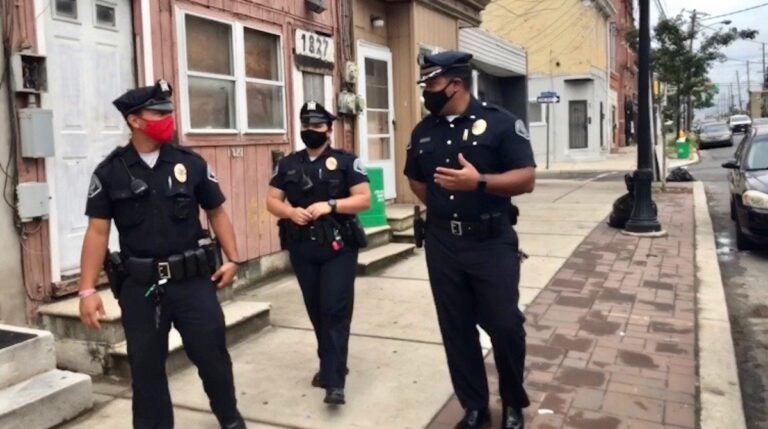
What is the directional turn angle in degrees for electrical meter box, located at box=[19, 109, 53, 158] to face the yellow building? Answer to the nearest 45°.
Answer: approximately 90° to its left

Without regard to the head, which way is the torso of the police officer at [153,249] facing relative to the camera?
toward the camera

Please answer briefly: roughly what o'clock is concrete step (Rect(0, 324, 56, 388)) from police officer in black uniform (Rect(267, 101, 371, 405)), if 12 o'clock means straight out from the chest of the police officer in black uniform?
The concrete step is roughly at 3 o'clock from the police officer in black uniform.

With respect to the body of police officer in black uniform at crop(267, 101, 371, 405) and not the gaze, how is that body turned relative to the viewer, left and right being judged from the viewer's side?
facing the viewer

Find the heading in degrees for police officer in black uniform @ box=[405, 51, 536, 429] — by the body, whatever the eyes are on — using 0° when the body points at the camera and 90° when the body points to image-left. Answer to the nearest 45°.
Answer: approximately 45°

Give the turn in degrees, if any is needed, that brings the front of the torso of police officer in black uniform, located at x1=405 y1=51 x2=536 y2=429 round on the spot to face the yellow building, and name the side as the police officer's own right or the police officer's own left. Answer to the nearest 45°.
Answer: approximately 135° to the police officer's own right

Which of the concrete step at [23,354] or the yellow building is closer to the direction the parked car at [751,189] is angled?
the concrete step

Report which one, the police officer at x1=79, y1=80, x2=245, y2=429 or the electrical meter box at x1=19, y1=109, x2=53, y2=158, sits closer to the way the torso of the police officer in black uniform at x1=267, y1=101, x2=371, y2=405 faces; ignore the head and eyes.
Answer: the police officer

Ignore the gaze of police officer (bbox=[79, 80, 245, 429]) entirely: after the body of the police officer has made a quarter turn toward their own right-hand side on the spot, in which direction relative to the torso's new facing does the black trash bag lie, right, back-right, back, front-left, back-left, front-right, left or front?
back-right

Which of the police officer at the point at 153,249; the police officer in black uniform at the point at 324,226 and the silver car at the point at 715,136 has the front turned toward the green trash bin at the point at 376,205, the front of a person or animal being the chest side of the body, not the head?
the silver car

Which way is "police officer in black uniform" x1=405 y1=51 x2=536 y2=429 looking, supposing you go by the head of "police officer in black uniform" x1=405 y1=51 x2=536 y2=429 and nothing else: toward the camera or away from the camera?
toward the camera

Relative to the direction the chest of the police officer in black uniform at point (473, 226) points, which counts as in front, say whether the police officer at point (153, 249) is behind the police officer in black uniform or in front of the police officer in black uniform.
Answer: in front

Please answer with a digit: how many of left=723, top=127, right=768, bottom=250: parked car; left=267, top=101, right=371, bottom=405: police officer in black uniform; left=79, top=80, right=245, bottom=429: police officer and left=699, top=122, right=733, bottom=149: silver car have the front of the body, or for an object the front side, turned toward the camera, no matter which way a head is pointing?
4

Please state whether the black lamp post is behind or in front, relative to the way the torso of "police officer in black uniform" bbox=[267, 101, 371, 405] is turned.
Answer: behind

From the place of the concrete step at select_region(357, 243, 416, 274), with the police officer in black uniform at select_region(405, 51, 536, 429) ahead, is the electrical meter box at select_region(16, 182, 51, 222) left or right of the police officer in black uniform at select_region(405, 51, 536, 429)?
right

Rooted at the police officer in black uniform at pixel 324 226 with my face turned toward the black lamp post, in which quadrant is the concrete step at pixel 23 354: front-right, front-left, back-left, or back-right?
back-left
